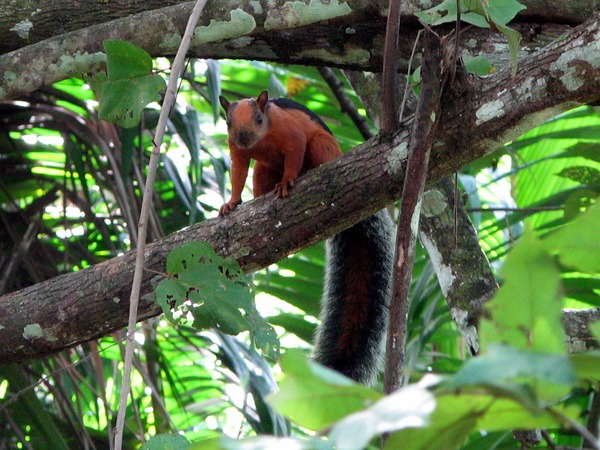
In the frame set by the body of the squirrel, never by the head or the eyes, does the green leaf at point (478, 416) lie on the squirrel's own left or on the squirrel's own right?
on the squirrel's own left

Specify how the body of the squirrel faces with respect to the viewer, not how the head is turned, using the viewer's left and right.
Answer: facing the viewer and to the left of the viewer

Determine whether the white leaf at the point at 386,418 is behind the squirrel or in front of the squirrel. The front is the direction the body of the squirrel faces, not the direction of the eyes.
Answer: in front

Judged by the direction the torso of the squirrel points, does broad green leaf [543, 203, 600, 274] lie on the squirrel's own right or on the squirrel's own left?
on the squirrel's own left

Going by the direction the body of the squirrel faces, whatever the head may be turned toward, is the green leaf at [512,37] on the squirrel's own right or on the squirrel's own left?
on the squirrel's own left

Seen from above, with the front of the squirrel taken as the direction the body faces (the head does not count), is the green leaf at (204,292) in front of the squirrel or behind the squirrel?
in front
